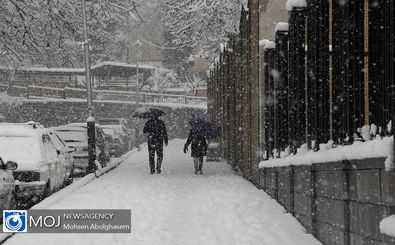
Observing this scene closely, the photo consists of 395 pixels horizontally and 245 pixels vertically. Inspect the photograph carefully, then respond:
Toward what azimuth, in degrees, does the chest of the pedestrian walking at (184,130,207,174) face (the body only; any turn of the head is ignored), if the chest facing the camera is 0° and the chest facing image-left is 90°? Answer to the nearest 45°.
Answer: approximately 180°

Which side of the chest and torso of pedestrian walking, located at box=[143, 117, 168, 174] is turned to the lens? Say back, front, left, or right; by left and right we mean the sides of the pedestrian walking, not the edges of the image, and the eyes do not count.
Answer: back

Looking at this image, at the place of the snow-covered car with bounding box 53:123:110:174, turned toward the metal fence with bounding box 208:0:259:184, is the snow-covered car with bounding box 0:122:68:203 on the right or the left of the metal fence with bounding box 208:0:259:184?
right

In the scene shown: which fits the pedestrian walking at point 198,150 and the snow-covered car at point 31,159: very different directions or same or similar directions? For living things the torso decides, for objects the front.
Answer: same or similar directions

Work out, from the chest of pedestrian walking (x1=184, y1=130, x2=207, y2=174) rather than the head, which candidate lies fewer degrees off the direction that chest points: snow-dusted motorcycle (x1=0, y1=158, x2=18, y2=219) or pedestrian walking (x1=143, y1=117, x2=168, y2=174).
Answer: the pedestrian walking
